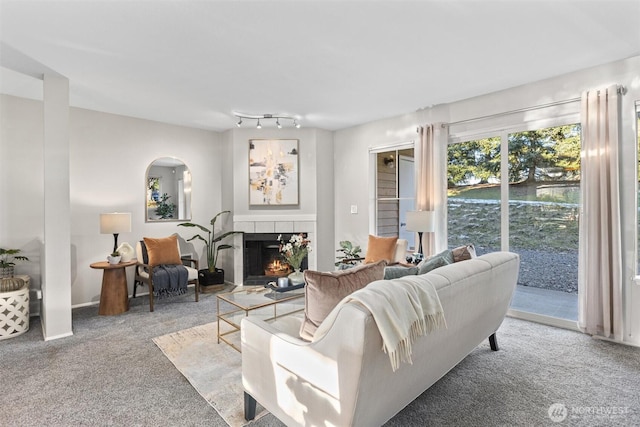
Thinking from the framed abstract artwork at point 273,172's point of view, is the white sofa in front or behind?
in front

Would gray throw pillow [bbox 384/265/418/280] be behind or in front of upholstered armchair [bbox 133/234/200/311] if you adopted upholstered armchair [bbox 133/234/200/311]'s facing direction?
in front

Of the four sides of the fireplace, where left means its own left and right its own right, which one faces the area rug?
front

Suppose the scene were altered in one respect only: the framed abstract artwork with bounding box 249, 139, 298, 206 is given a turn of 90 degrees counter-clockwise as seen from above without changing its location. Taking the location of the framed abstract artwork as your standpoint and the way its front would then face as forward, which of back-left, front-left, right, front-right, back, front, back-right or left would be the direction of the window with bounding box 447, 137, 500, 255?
front-right

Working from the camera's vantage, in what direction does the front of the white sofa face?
facing away from the viewer and to the left of the viewer

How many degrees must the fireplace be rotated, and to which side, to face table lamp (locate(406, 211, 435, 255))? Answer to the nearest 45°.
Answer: approximately 45° to its left

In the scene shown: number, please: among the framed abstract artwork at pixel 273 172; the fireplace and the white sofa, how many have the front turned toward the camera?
2

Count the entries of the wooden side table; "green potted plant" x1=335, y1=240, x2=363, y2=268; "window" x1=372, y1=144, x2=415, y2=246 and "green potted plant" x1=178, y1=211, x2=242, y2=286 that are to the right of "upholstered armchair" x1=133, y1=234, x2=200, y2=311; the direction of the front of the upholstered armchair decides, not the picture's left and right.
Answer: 1

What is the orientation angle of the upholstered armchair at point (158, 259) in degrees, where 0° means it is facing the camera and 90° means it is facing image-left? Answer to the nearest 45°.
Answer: approximately 315°

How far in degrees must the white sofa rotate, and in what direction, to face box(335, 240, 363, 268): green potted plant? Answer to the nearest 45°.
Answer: approximately 45° to its right

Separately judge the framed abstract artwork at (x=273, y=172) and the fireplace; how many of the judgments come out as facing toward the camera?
2

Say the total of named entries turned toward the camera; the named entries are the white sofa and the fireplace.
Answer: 1

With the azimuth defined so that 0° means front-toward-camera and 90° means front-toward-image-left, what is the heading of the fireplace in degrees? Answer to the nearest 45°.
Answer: approximately 0°

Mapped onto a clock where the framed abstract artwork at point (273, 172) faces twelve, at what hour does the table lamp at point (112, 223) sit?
The table lamp is roughly at 2 o'clock from the framed abstract artwork.
